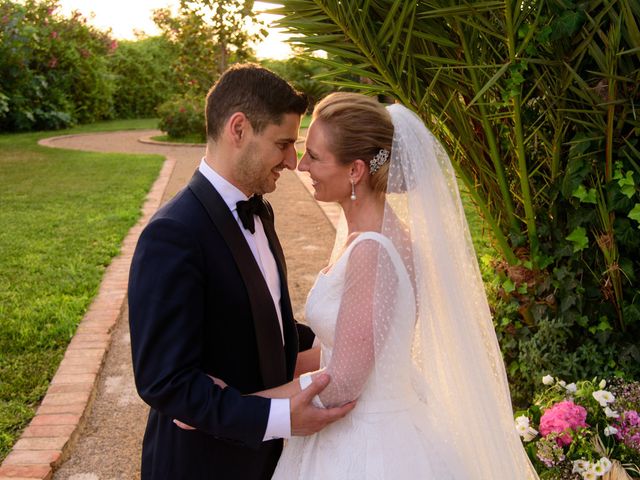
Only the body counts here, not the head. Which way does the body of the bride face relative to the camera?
to the viewer's left

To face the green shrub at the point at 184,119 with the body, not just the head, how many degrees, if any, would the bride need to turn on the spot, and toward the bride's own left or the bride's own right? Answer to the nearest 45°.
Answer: approximately 90° to the bride's own right

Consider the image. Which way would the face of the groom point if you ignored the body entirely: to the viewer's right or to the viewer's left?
to the viewer's right

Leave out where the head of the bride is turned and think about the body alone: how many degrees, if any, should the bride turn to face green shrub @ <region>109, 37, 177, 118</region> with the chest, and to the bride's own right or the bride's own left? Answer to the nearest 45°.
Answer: approximately 90° to the bride's own right

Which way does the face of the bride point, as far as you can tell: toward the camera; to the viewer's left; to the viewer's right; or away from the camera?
to the viewer's left
